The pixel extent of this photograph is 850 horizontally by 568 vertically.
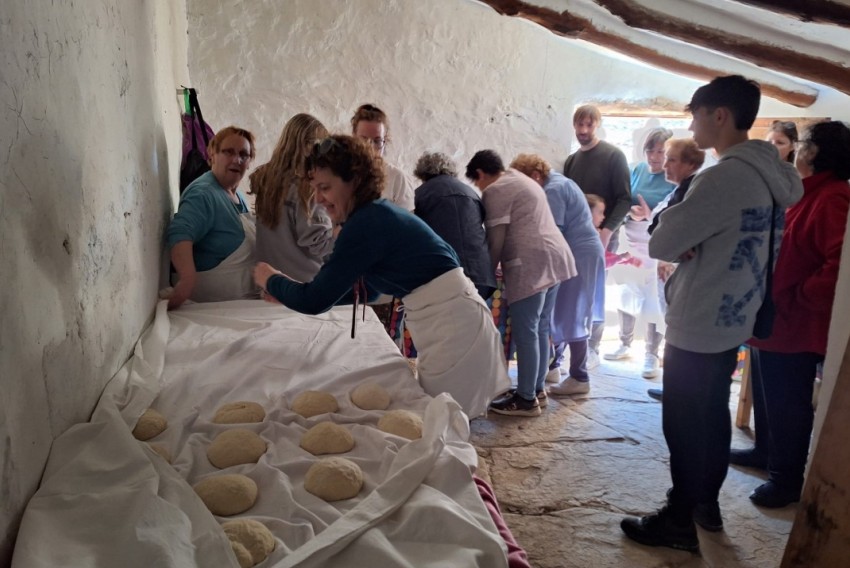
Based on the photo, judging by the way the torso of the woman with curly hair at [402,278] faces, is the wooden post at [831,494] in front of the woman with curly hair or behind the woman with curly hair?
behind

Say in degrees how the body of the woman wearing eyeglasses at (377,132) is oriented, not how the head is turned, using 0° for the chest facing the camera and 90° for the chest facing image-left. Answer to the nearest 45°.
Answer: approximately 0°

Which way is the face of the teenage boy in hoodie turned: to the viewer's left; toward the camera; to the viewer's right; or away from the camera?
to the viewer's left

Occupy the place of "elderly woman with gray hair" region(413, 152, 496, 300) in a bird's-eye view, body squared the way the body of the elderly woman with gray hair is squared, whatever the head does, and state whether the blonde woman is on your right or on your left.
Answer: on your left

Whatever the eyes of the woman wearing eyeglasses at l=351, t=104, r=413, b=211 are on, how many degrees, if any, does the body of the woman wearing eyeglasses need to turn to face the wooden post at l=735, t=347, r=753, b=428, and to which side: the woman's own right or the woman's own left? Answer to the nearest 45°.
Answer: approximately 90° to the woman's own left

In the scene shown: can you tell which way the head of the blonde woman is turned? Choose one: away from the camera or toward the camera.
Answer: away from the camera

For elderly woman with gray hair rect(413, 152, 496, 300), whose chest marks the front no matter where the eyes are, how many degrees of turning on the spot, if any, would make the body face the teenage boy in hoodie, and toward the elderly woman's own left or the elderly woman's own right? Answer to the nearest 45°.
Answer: approximately 180°

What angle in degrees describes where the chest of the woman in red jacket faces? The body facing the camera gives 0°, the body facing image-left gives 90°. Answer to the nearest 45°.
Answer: approximately 90°

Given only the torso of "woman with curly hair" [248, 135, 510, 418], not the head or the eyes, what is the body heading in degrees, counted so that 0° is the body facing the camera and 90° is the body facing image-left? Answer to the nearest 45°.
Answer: approximately 90°

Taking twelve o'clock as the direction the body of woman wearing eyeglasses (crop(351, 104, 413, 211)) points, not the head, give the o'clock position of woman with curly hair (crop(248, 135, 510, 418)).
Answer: The woman with curly hair is roughly at 12 o'clock from the woman wearing eyeglasses.

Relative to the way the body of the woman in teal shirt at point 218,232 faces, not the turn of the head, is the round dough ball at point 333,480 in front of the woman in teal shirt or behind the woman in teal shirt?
in front

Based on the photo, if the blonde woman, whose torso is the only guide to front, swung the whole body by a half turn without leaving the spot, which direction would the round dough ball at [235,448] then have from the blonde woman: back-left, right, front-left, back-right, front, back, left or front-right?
front-left

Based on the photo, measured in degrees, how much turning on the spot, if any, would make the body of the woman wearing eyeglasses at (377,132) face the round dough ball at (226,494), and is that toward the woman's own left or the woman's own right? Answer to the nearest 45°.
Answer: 0° — they already face it

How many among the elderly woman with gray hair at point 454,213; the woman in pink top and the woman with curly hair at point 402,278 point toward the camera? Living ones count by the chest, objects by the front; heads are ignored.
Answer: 0

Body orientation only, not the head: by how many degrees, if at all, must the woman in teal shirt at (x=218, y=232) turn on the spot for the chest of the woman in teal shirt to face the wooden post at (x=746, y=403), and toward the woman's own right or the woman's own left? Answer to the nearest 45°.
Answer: approximately 45° to the woman's own left
